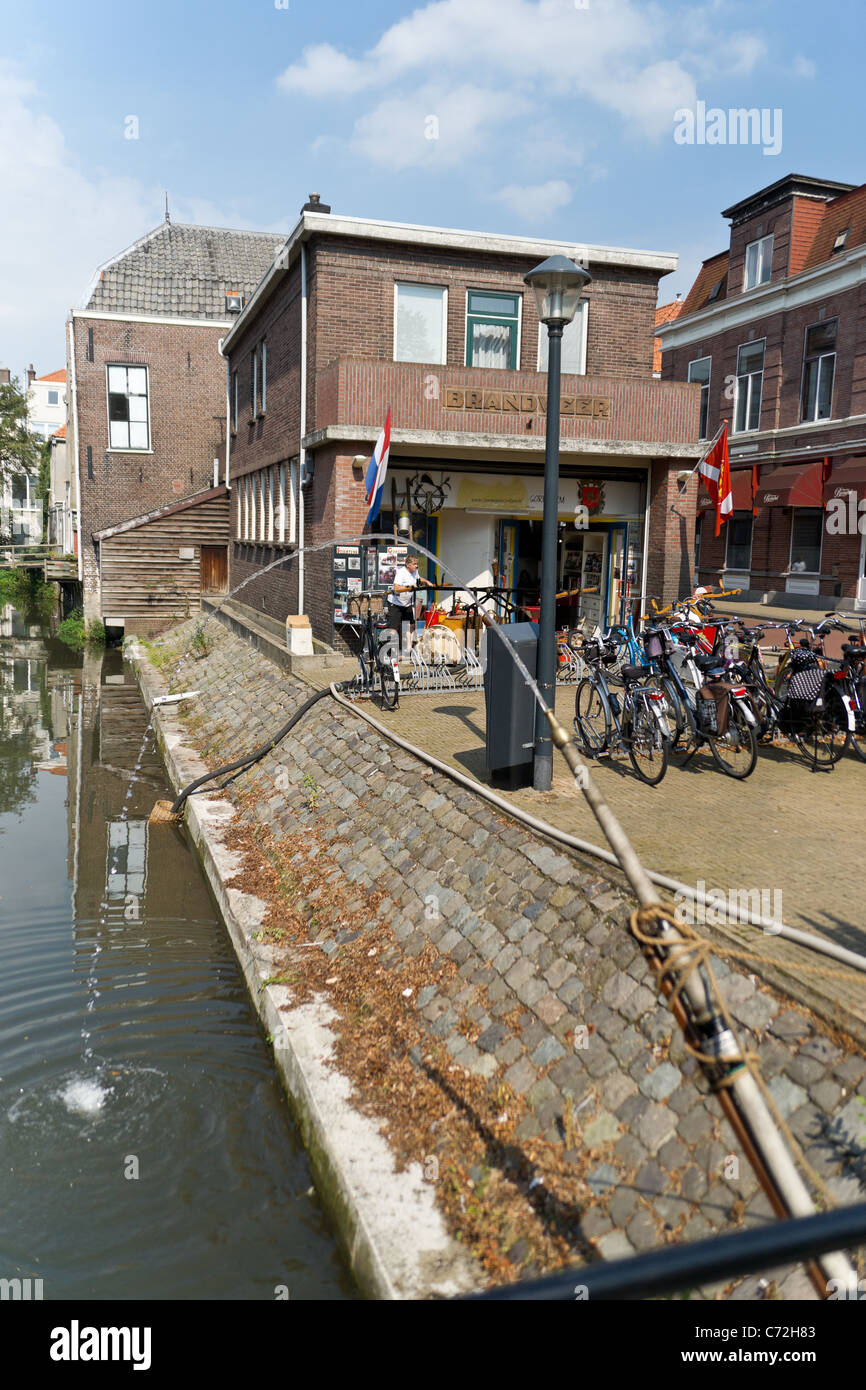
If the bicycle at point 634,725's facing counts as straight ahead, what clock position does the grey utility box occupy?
The grey utility box is roughly at 9 o'clock from the bicycle.

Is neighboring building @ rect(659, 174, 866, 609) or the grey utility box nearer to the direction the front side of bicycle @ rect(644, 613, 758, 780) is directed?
the neighboring building

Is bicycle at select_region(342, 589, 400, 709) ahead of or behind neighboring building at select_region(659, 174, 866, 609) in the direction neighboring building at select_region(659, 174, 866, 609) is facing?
ahead

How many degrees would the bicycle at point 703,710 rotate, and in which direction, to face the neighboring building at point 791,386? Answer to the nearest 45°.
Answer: approximately 45° to its right

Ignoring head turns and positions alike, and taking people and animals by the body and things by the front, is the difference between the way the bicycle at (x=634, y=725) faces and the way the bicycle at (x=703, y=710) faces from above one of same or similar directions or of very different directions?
same or similar directions

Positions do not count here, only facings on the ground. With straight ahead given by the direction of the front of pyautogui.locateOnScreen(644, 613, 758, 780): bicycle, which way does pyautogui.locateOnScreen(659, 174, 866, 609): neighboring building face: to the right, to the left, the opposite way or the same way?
to the left

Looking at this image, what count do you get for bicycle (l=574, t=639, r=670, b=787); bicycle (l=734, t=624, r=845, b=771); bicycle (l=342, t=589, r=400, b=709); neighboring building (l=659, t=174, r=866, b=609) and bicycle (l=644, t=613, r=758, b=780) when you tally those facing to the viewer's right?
0

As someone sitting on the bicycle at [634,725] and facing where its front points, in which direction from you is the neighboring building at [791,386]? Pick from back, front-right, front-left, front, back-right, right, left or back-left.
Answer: front-right

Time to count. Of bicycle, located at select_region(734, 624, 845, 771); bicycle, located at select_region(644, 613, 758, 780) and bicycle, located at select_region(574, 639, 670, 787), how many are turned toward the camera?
0

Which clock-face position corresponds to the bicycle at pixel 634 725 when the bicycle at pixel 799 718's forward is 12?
the bicycle at pixel 634 725 is roughly at 9 o'clock from the bicycle at pixel 799 718.

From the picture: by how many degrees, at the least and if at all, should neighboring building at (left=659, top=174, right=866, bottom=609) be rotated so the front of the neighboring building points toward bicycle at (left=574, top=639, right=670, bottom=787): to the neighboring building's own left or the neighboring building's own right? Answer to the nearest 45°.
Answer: approximately 45° to the neighboring building's own left

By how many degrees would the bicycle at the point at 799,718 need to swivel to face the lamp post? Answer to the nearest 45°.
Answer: approximately 90° to its left

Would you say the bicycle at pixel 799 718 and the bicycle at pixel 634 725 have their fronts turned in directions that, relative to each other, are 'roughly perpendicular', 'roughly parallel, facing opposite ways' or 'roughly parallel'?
roughly parallel

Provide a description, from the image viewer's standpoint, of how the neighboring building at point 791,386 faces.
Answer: facing the viewer and to the left of the viewer

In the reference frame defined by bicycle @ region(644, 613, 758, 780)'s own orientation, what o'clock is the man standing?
The man standing is roughly at 12 o'clock from the bicycle.

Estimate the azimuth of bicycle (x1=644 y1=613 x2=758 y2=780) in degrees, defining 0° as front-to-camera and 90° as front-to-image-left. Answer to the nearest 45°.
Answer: approximately 135°
